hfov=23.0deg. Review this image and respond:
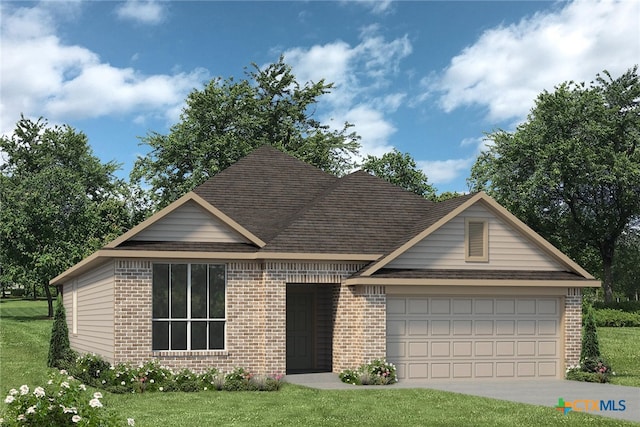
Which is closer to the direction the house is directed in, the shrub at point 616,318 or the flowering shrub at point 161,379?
the flowering shrub

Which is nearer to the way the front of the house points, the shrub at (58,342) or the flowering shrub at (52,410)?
the flowering shrub

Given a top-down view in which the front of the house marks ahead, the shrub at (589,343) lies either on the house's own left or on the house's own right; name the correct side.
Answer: on the house's own left

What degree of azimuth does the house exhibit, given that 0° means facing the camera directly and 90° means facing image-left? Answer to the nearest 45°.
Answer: approximately 0°

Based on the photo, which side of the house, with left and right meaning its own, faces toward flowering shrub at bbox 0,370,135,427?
front

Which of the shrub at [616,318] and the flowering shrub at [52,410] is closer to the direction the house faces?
the flowering shrub

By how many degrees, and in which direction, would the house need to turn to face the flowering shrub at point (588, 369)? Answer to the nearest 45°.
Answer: approximately 90° to its left
